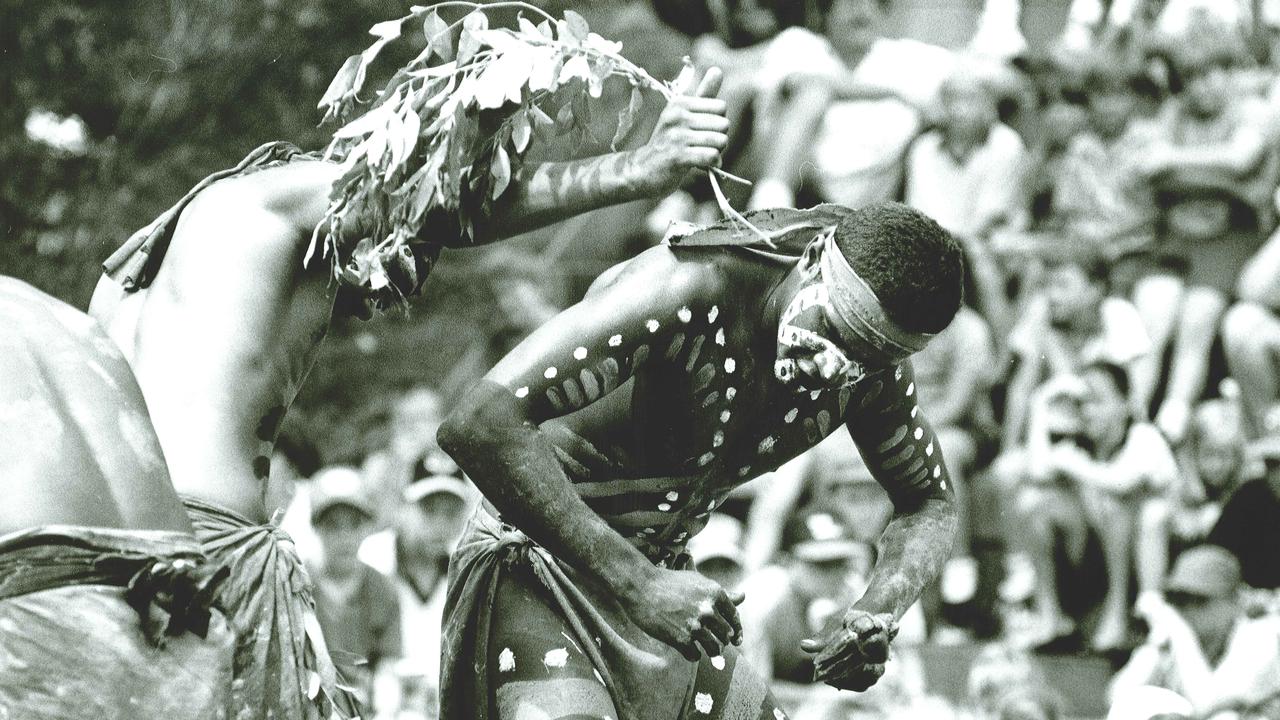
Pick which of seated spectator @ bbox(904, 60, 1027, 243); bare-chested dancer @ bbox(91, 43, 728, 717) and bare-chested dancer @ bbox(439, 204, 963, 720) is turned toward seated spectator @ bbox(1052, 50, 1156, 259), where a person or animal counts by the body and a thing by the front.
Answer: bare-chested dancer @ bbox(91, 43, 728, 717)

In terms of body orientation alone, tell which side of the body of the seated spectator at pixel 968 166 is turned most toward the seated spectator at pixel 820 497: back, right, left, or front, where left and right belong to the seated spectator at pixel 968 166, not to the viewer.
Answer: front

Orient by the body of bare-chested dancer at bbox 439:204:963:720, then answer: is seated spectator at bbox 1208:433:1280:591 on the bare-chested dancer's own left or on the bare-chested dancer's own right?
on the bare-chested dancer's own left

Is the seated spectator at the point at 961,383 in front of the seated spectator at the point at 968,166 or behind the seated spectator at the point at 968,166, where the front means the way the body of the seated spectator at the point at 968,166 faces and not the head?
in front

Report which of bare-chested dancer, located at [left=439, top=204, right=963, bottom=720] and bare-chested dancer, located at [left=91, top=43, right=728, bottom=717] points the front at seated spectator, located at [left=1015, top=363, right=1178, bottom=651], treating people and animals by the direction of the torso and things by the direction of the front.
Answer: bare-chested dancer, located at [left=91, top=43, right=728, bottom=717]

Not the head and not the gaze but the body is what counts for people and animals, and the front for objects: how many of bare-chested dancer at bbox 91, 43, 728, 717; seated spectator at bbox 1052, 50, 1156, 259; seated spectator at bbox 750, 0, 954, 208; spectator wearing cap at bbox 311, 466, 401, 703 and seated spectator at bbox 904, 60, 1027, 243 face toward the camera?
4

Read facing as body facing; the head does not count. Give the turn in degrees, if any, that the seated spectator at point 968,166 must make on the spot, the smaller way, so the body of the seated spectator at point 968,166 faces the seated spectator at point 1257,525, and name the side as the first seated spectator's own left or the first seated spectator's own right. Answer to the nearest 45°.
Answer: approximately 45° to the first seated spectator's own left

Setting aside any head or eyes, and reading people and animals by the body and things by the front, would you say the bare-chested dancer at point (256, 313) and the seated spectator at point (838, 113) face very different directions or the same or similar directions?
very different directions

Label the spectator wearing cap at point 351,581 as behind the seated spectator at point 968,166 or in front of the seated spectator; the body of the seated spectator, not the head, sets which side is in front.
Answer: in front

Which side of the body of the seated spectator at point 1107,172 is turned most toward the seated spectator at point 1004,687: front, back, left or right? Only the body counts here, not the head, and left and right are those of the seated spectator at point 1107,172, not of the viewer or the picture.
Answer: front
